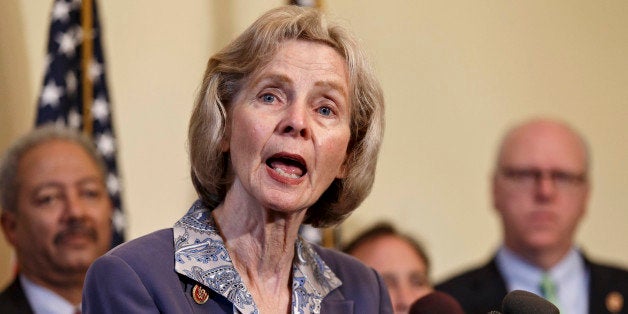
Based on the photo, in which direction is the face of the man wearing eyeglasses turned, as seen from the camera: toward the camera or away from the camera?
toward the camera

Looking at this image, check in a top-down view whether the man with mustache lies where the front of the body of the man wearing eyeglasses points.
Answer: no

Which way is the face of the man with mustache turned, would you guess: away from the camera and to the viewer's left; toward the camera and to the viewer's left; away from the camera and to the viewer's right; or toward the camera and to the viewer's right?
toward the camera and to the viewer's right

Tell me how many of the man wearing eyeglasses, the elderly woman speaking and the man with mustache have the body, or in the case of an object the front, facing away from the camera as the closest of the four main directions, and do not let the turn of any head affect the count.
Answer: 0

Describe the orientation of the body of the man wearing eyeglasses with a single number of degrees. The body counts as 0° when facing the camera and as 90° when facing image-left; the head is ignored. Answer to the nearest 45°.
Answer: approximately 0°

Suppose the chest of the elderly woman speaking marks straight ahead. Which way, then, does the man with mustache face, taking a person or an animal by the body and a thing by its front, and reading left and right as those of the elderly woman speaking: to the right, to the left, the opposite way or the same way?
the same way

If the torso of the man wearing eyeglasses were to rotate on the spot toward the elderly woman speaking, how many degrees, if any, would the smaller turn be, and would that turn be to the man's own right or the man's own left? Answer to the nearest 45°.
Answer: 0° — they already face them

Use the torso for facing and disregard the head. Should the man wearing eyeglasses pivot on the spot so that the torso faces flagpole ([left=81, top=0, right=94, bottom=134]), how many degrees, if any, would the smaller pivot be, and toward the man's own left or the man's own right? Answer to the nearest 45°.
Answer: approximately 45° to the man's own right

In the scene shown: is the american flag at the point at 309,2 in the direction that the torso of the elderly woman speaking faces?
no

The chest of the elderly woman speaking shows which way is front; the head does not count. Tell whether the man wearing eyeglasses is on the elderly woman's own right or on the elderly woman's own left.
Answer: on the elderly woman's own left
